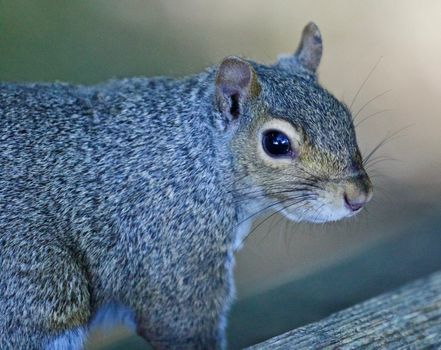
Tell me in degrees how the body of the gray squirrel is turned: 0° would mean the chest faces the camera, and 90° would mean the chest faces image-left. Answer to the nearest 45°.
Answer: approximately 270°
